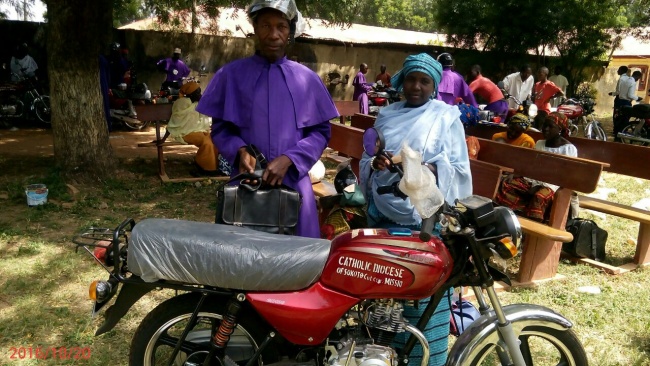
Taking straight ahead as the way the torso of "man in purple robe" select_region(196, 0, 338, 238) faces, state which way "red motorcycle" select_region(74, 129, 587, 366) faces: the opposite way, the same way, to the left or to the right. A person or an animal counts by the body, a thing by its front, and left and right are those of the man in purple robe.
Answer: to the left

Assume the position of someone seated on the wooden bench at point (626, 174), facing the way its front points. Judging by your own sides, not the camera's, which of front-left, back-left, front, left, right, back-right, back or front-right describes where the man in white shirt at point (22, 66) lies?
front-right

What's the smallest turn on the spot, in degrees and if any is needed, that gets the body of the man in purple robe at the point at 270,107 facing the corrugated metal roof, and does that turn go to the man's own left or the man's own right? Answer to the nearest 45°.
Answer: approximately 180°

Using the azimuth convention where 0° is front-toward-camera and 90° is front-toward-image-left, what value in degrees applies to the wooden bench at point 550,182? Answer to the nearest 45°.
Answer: approximately 45°

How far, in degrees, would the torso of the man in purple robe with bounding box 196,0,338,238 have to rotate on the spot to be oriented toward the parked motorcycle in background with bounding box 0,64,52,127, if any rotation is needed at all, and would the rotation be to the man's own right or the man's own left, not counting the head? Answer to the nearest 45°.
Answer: approximately 135° to the man's own right

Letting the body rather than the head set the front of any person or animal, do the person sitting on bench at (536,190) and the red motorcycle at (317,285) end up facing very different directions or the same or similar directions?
very different directions

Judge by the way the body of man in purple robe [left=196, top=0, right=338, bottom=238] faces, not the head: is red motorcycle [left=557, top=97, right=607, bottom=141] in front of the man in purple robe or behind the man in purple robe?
behind

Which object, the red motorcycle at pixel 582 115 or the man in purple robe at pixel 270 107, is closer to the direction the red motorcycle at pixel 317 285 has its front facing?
the red motorcycle

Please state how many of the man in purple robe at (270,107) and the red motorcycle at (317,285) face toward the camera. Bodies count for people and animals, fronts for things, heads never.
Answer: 1

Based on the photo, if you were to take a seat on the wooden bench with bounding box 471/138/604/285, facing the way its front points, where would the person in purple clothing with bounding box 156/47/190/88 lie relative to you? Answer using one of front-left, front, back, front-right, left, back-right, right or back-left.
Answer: right

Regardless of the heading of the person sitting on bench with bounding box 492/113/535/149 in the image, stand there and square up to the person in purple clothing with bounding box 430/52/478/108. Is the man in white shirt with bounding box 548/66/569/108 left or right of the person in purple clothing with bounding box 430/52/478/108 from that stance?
right

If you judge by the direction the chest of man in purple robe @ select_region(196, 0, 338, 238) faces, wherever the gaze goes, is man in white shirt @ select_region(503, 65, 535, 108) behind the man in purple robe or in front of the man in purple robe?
behind

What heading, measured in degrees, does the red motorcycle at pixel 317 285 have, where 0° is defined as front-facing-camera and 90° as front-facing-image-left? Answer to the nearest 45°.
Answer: approximately 270°

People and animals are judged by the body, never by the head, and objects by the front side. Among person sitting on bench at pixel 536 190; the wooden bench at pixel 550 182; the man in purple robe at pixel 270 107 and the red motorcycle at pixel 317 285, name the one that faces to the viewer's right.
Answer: the red motorcycle

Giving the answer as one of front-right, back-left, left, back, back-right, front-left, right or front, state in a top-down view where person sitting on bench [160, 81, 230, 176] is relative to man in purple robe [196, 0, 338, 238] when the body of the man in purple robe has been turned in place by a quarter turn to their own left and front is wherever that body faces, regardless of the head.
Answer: left
